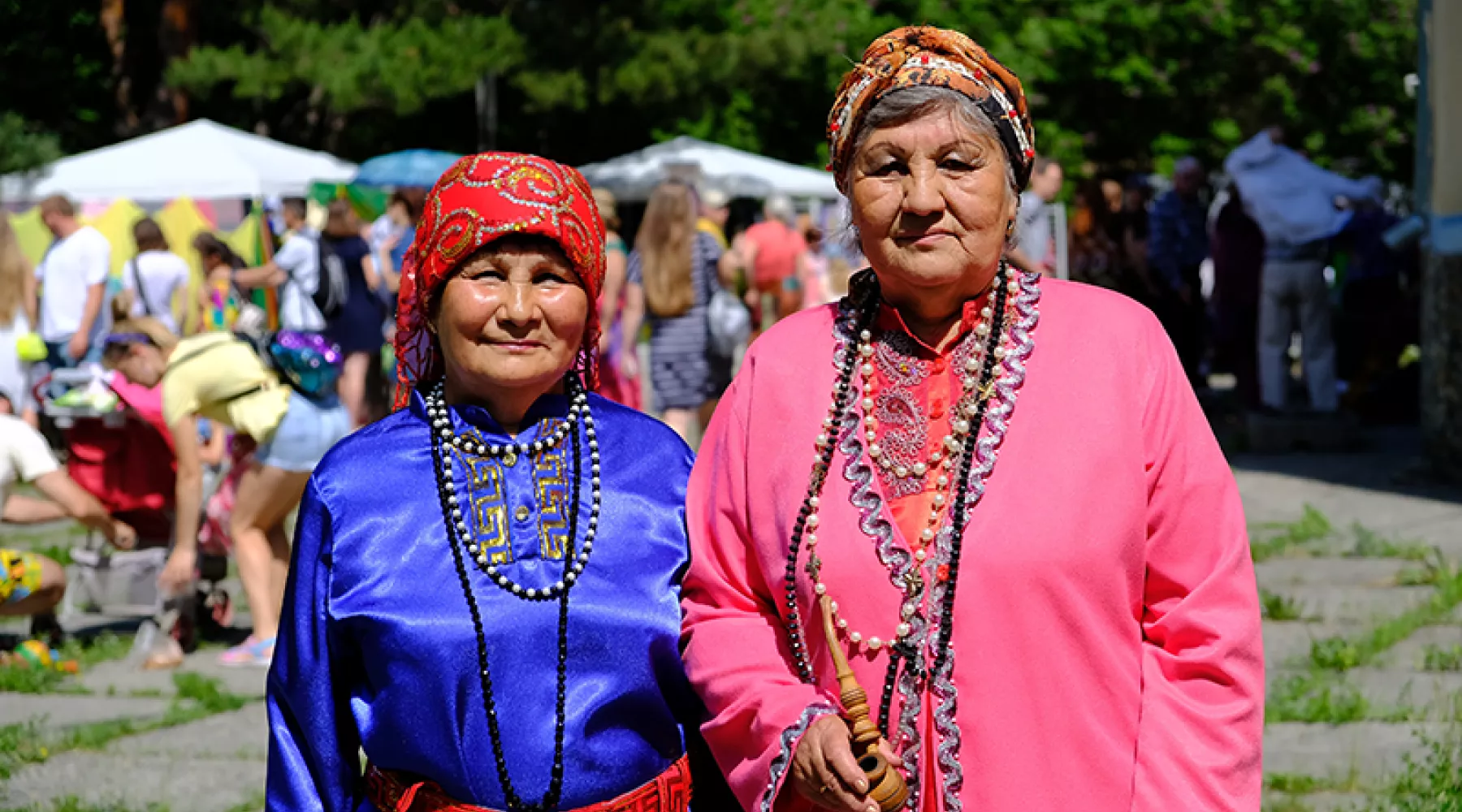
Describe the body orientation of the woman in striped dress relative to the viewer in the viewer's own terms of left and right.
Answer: facing away from the viewer

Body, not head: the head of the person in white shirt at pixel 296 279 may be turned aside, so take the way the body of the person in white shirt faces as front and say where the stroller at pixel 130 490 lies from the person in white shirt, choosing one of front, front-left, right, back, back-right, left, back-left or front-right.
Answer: left

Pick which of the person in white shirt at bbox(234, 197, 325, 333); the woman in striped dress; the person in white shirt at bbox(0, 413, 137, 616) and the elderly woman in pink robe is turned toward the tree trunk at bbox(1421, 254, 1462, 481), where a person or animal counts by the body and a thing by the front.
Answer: the person in white shirt at bbox(0, 413, 137, 616)

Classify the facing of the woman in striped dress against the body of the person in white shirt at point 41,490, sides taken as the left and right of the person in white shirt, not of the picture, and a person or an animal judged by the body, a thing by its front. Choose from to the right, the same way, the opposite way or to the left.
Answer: to the left

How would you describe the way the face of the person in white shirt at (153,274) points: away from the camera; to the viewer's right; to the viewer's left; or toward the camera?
away from the camera

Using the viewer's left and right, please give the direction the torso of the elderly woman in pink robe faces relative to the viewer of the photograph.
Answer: facing the viewer

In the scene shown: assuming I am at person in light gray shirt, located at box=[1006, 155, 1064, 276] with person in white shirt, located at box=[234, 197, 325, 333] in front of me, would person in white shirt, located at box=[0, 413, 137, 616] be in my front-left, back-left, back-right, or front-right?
front-left

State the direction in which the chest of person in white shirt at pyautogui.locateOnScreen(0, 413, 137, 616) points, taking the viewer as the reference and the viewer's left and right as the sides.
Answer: facing to the right of the viewer

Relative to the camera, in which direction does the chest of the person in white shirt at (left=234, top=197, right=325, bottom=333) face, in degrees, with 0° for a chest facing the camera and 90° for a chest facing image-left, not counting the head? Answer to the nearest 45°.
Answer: approximately 90°

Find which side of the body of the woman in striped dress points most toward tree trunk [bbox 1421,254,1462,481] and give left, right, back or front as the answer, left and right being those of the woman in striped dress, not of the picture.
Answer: right

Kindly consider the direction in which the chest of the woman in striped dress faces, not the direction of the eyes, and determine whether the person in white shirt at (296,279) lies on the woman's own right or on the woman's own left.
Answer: on the woman's own left

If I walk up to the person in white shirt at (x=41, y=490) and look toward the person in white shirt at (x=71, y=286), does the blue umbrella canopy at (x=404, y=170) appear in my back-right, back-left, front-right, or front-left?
front-right

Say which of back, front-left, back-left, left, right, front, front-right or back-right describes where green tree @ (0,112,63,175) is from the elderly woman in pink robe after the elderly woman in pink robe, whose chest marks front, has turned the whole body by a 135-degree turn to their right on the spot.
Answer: front

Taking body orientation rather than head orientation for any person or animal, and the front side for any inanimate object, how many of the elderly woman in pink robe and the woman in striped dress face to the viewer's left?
0

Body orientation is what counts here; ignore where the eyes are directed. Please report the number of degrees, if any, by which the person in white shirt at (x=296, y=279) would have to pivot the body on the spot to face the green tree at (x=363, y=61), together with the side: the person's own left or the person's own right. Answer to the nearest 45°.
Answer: approximately 90° to the person's own right

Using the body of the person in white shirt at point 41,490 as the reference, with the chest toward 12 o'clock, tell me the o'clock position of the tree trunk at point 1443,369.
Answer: The tree trunk is roughly at 12 o'clock from the person in white shirt.

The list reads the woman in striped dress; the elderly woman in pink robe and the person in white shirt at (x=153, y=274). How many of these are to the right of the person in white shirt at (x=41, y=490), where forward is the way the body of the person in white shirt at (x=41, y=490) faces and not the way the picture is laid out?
1

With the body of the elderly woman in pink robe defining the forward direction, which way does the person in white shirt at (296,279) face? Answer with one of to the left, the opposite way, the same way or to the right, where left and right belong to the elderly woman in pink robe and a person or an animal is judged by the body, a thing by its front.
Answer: to the right

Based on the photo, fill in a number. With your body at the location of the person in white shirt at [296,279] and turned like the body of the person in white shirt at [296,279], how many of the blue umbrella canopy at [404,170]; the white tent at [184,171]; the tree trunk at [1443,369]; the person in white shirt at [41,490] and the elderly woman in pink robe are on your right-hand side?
2
